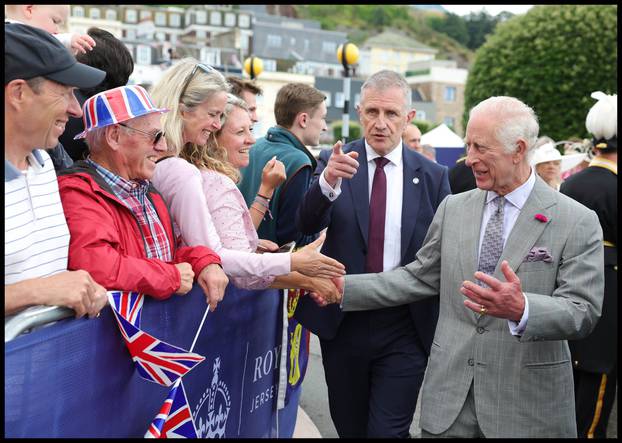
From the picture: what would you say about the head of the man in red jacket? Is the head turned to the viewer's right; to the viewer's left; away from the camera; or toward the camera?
to the viewer's right

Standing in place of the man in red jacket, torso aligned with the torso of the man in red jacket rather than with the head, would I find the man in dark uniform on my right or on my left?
on my left

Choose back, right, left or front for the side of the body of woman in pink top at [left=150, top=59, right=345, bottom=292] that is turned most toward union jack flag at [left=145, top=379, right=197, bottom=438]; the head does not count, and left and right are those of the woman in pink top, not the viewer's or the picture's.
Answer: right

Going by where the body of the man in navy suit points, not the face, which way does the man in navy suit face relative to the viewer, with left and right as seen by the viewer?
facing the viewer

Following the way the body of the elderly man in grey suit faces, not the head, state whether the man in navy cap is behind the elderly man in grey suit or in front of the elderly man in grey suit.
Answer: in front

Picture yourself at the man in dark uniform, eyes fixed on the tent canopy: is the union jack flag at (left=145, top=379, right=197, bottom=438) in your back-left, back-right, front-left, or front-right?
back-left

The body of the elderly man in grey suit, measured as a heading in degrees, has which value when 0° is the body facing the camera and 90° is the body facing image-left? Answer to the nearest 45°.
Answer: approximately 45°

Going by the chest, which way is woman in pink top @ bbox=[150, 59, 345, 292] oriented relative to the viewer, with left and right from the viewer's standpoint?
facing to the right of the viewer

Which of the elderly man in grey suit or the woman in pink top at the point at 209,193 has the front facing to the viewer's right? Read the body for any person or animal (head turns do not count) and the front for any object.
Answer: the woman in pink top

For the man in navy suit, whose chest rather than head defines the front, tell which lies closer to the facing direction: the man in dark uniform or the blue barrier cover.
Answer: the blue barrier cover

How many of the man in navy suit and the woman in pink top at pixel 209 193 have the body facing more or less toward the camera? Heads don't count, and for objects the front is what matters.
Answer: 1

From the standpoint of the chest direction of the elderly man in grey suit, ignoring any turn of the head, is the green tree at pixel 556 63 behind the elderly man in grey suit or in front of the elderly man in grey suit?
behind
